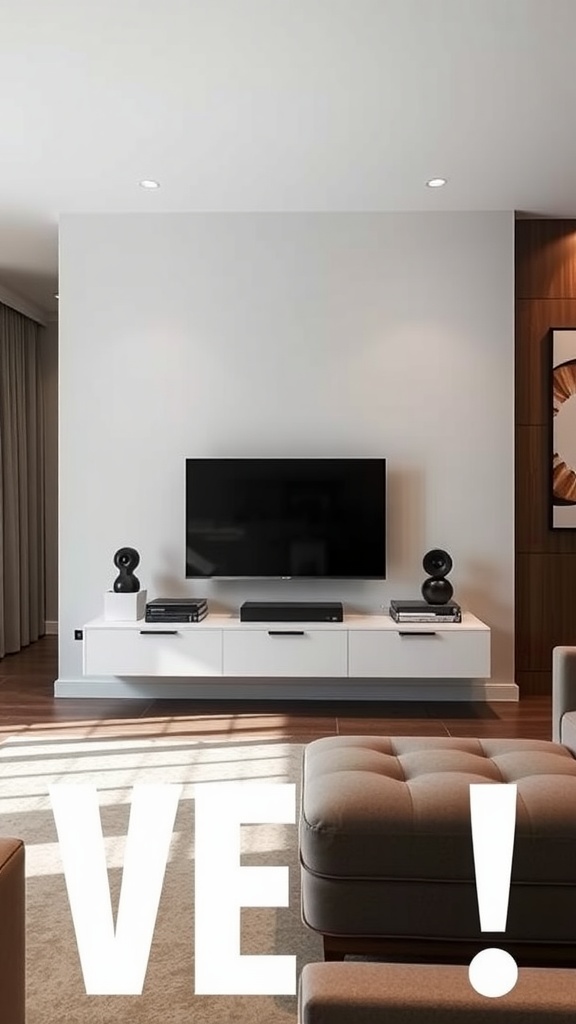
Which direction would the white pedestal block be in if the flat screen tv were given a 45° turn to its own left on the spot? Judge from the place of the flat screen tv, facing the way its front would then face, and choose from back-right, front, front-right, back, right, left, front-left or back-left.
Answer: back-right

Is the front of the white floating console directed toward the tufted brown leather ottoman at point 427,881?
yes

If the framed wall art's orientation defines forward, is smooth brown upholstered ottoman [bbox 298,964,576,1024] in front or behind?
in front

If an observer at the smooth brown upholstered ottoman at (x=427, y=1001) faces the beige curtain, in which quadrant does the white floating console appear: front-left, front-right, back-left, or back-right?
front-right

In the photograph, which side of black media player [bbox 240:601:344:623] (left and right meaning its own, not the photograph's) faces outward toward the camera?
front

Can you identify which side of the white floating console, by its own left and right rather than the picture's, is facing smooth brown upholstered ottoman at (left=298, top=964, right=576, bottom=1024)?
front

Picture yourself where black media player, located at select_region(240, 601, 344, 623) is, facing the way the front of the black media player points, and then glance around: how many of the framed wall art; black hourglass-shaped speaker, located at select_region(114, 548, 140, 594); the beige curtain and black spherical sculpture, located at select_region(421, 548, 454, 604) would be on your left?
2

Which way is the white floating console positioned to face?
toward the camera

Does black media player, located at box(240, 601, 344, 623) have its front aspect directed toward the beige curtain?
no
